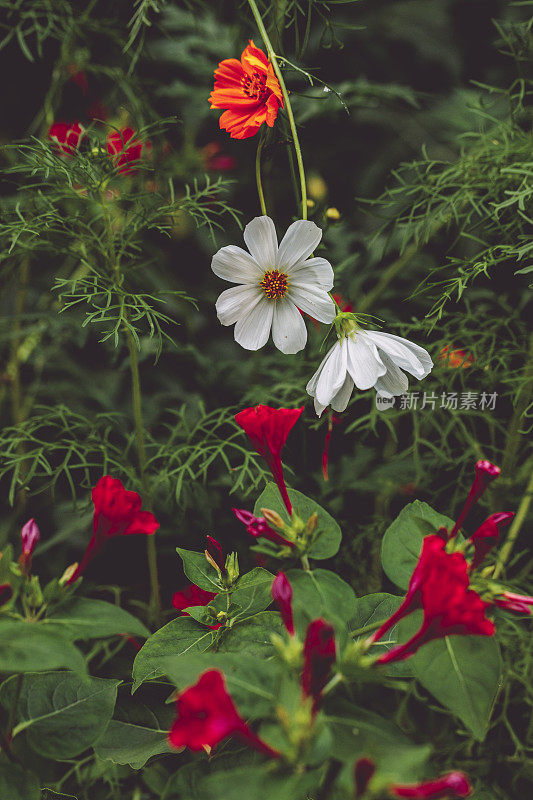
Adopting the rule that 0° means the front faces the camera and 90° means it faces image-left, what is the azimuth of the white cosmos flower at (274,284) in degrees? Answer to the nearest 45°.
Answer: approximately 0°
